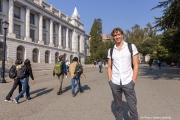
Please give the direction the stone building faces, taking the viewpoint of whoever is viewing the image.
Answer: facing the viewer and to the right of the viewer

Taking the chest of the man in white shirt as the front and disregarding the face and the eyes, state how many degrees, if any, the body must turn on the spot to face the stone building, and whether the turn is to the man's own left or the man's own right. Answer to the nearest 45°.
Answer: approximately 135° to the man's own right

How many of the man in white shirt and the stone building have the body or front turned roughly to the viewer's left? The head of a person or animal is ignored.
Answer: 0

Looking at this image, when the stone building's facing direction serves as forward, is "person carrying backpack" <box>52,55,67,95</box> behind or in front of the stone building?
in front

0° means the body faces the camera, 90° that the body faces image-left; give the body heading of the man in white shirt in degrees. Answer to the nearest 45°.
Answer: approximately 0°

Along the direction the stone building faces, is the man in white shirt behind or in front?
in front

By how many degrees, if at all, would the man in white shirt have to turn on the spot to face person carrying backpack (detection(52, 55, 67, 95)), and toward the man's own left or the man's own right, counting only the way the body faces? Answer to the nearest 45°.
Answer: approximately 135° to the man's own right
